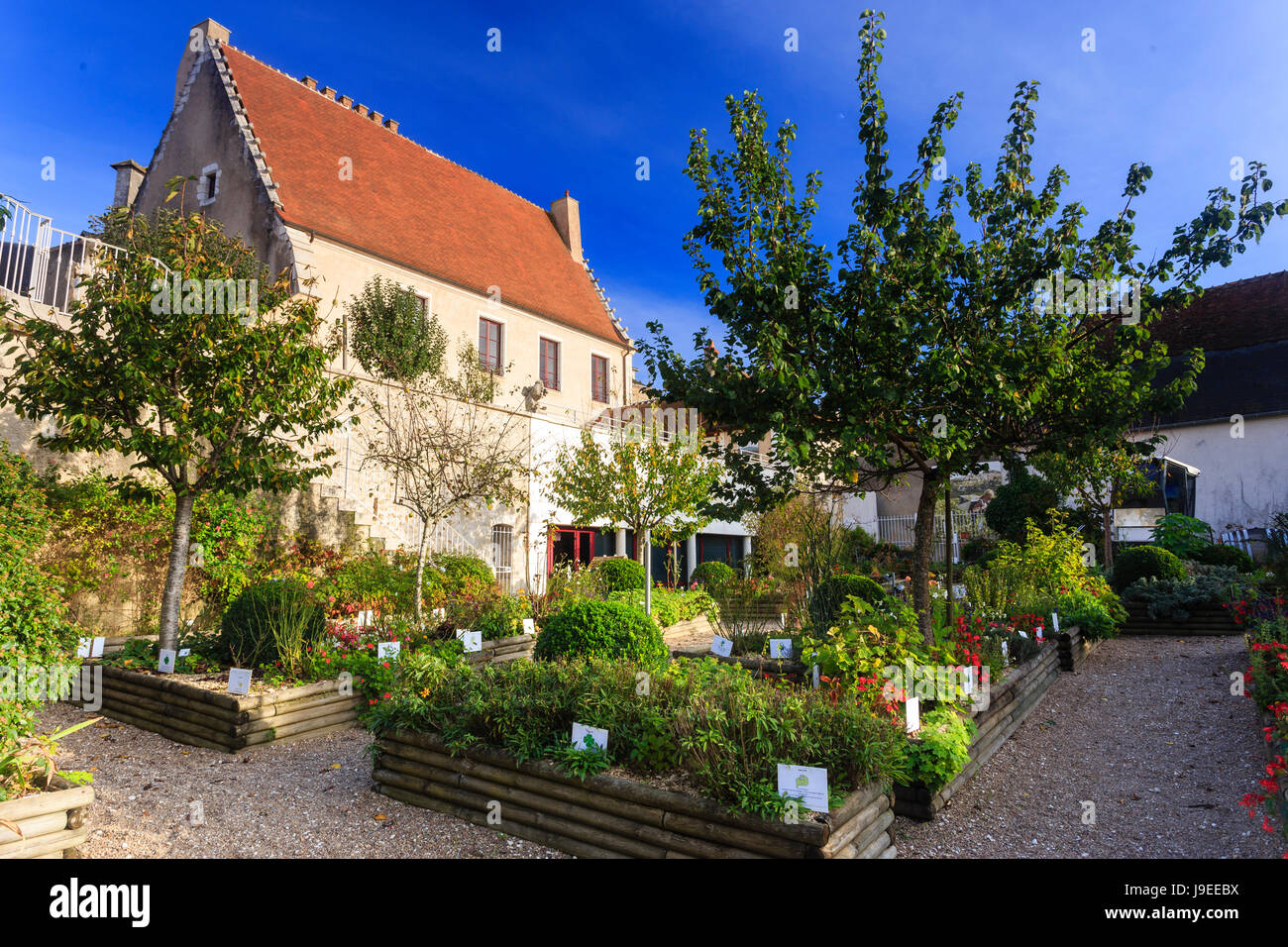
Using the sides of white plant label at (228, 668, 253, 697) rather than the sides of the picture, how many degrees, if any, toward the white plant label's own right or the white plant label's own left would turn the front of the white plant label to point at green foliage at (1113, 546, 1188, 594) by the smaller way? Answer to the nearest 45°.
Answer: approximately 90° to the white plant label's own left

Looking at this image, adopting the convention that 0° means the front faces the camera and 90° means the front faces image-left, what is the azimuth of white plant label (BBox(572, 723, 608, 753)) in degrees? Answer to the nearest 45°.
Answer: approximately 0°

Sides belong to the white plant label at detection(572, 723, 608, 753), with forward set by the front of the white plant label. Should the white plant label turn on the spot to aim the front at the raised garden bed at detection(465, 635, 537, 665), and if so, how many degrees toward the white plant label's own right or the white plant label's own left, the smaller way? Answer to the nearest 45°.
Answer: approximately 180°

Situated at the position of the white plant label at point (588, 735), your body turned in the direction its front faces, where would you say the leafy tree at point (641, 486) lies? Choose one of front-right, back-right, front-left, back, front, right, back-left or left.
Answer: back

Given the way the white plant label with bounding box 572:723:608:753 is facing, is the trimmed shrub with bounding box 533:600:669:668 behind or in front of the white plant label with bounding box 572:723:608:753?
behind
